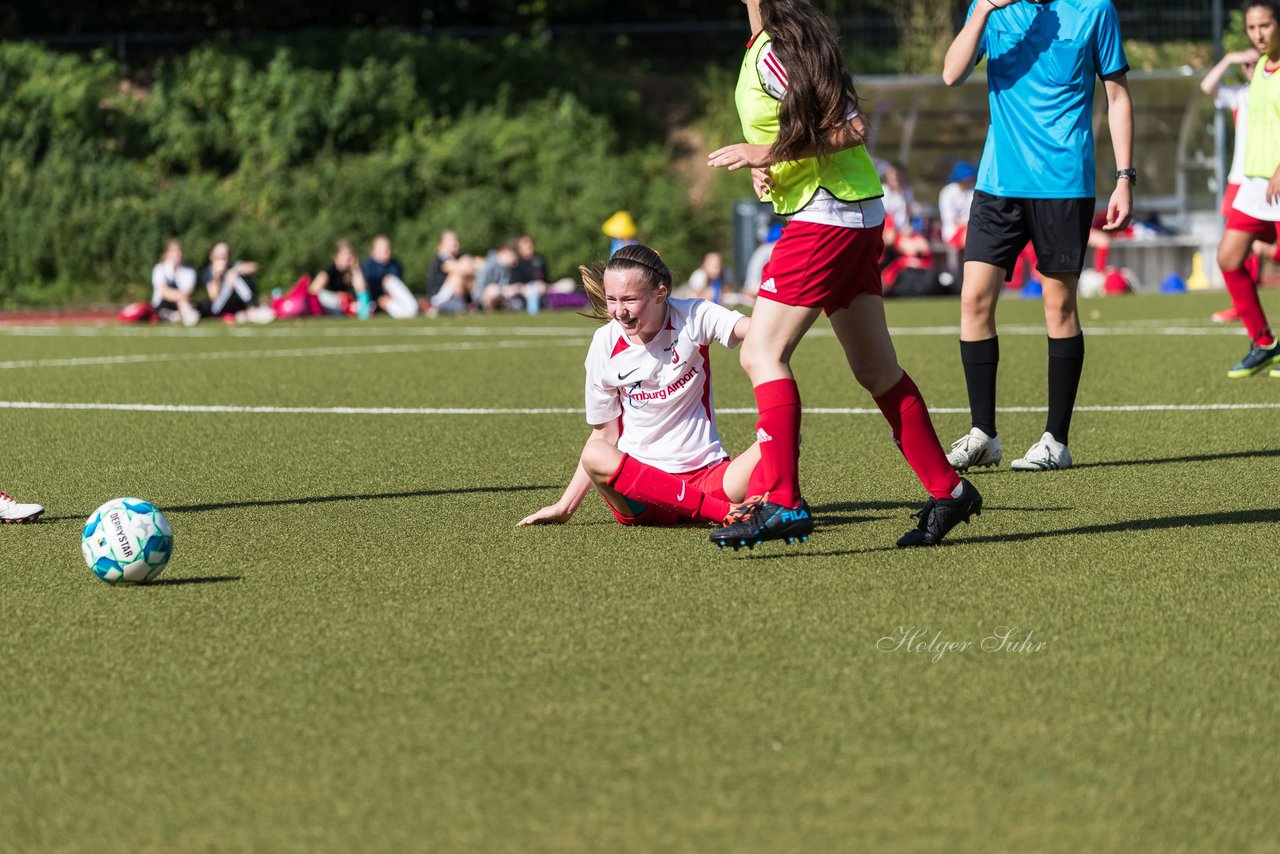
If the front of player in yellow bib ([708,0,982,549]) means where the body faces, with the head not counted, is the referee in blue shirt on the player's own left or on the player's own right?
on the player's own right

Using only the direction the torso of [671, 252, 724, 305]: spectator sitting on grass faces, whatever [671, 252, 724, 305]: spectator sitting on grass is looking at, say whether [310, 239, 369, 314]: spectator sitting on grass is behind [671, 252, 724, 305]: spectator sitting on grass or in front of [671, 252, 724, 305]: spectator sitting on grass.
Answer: in front

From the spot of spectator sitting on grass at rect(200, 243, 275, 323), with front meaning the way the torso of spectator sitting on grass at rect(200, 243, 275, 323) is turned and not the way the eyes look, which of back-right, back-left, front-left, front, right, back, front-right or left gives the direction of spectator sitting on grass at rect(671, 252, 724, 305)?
front-left

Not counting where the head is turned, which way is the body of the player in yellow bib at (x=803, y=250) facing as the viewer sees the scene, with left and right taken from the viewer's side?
facing to the left of the viewer

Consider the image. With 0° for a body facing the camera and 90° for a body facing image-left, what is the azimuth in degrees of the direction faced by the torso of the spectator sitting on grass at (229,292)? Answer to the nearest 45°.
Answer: approximately 315°

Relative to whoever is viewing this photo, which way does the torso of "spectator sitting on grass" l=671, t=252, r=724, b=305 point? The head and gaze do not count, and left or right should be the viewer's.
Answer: facing the viewer and to the left of the viewer

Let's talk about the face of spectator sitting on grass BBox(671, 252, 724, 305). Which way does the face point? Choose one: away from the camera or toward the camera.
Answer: toward the camera

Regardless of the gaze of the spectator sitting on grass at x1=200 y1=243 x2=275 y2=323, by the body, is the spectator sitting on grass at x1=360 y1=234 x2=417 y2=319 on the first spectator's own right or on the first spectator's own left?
on the first spectator's own left

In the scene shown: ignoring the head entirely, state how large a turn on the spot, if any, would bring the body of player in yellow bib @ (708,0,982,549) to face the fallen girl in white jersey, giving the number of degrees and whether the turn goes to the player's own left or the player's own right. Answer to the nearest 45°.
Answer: approximately 45° to the player's own right
